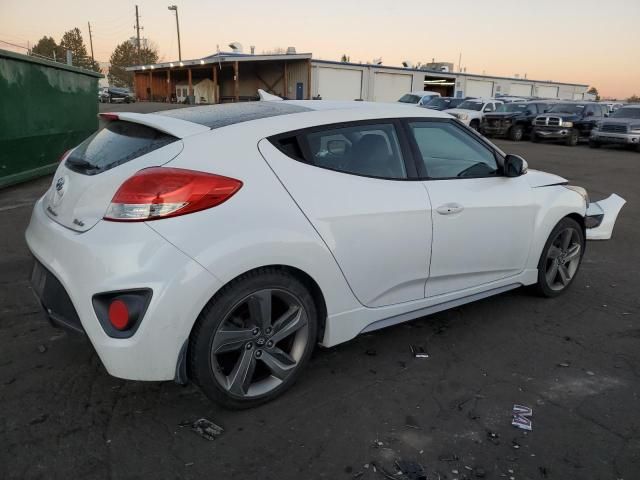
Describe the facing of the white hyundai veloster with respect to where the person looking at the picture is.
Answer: facing away from the viewer and to the right of the viewer

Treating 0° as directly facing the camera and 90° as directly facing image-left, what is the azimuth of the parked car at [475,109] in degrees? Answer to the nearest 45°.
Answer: approximately 45°

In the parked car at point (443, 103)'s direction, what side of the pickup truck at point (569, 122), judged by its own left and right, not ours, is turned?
right

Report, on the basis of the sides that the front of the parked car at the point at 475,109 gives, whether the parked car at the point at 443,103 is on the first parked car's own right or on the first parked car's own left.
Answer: on the first parked car's own right

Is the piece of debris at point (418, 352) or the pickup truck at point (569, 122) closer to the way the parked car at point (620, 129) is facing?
the piece of debris

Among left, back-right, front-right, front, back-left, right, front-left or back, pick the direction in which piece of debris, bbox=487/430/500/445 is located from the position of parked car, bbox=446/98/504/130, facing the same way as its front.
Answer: front-left

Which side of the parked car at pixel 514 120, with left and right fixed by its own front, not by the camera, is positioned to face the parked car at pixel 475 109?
right

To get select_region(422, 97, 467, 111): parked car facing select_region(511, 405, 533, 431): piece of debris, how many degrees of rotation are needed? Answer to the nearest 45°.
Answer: approximately 45° to its left

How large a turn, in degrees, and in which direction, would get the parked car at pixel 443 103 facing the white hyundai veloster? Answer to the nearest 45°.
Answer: approximately 45° to its left

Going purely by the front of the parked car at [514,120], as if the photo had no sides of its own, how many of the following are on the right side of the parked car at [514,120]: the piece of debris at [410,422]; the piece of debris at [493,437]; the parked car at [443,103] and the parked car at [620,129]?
1

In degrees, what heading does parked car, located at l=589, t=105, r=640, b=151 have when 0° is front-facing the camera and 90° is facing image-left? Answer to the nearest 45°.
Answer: approximately 45°

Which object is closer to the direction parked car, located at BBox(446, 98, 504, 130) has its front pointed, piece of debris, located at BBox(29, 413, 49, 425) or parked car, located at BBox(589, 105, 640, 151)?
the piece of debris

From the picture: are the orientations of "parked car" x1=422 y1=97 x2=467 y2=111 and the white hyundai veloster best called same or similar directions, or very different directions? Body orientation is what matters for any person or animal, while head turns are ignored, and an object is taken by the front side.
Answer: very different directions

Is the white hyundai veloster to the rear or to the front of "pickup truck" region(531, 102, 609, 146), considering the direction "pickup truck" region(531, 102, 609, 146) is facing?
to the front

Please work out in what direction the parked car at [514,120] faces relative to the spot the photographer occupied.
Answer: facing the viewer and to the left of the viewer

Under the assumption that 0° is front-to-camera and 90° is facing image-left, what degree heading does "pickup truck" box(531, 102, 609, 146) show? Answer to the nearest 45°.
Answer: approximately 45°
